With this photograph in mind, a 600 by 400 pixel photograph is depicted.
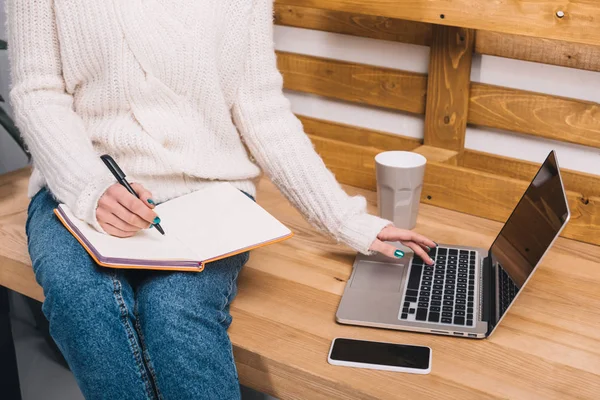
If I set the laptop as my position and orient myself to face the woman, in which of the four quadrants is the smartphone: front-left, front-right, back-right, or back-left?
front-left

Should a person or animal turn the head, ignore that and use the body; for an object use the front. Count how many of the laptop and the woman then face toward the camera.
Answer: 1

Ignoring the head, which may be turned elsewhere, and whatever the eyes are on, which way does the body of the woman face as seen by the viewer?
toward the camera

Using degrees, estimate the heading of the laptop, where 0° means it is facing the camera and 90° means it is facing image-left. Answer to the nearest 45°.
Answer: approximately 90°

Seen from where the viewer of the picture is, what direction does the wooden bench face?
facing the viewer and to the left of the viewer
